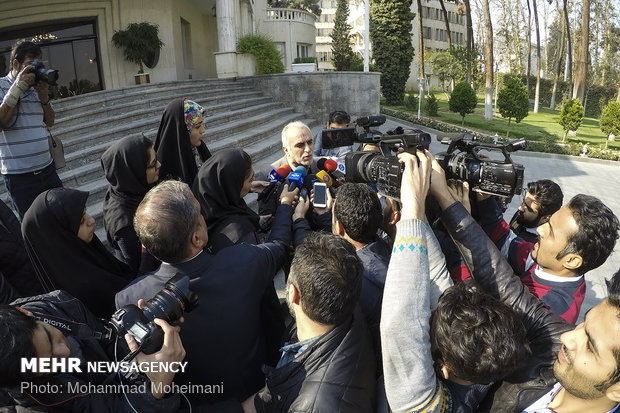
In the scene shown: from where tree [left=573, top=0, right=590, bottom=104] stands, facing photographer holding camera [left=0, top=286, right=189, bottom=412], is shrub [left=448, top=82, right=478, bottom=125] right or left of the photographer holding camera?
right

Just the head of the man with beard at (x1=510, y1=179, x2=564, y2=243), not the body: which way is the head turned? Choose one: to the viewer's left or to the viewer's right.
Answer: to the viewer's left

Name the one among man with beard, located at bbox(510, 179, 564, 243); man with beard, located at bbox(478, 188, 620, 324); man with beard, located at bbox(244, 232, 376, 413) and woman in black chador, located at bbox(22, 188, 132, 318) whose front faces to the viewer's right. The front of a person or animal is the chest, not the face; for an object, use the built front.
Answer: the woman in black chador

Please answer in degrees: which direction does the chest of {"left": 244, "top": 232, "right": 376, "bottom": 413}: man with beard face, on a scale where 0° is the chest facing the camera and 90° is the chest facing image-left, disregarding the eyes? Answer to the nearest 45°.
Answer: approximately 135°

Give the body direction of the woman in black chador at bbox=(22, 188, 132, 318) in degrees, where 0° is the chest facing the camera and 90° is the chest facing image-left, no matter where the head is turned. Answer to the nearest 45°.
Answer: approximately 270°

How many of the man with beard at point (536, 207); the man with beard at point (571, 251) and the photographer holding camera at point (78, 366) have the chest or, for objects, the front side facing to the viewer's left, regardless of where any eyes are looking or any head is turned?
2

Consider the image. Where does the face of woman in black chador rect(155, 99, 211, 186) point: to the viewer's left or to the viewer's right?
to the viewer's right

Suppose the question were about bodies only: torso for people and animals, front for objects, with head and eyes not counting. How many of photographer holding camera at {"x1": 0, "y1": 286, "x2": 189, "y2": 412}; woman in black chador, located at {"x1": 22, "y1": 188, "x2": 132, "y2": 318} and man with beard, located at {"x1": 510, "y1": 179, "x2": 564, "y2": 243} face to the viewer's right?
2

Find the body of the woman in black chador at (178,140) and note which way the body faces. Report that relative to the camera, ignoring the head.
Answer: to the viewer's right

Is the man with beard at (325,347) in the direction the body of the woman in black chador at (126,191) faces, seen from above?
no

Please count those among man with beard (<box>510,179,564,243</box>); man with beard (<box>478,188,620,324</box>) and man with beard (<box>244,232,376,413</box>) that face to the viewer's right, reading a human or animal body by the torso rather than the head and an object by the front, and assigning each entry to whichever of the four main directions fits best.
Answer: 0

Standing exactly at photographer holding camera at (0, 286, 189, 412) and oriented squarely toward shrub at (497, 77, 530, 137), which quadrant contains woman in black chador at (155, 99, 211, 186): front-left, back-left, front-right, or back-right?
front-left

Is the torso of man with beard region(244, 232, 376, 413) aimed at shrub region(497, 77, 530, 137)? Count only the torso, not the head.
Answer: no

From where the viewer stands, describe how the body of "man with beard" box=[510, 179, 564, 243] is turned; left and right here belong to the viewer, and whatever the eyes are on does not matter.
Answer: facing to the left of the viewer

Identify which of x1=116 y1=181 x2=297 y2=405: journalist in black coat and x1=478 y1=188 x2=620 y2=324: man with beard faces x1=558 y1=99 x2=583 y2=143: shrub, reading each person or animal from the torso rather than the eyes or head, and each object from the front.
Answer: the journalist in black coat
